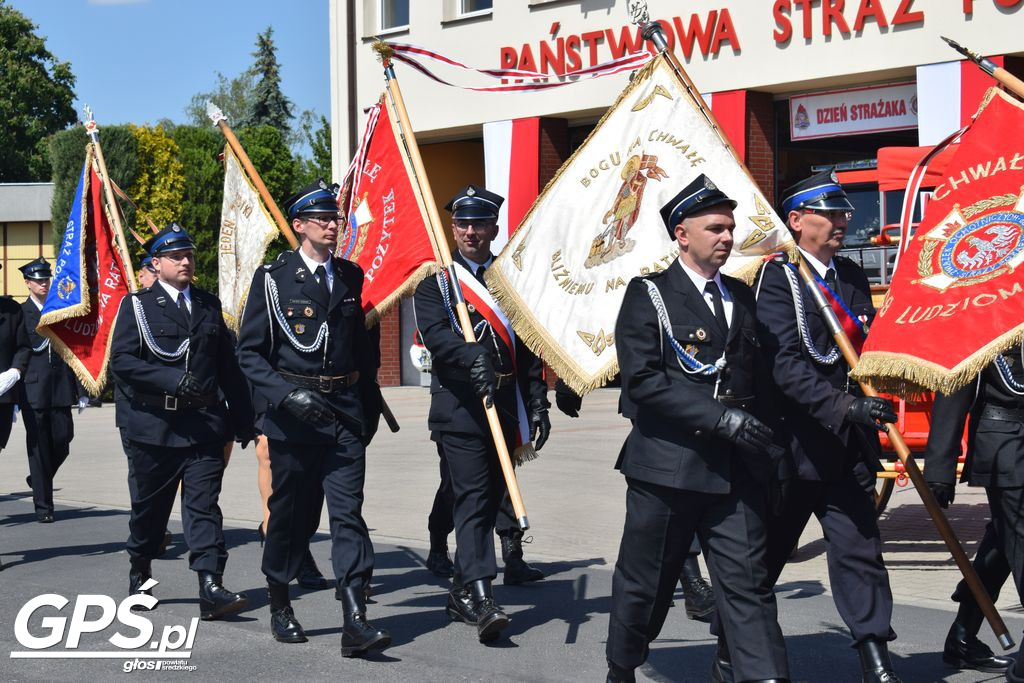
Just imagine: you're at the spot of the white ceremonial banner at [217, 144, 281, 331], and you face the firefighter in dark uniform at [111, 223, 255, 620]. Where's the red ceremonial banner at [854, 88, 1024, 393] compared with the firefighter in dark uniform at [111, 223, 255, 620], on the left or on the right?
left

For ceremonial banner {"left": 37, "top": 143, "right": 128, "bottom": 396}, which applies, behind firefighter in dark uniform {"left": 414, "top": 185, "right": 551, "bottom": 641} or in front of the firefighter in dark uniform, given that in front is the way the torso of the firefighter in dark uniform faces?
behind

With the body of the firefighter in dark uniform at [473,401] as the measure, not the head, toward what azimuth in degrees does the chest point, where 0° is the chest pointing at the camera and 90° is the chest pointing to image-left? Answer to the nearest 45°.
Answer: approximately 315°

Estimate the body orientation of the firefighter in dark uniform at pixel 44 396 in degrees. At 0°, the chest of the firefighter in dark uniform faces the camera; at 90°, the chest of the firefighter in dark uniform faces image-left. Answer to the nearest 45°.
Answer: approximately 315°

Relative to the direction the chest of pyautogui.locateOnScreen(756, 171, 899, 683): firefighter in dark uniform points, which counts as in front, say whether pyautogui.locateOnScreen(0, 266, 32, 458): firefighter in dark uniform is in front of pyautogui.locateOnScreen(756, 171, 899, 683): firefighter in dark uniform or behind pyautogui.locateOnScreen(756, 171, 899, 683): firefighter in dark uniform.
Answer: behind
